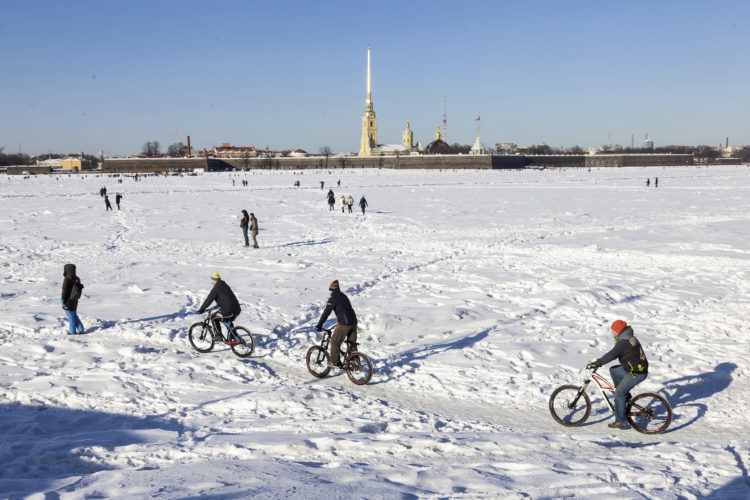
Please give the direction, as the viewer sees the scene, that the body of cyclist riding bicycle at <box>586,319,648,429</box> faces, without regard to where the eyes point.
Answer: to the viewer's left

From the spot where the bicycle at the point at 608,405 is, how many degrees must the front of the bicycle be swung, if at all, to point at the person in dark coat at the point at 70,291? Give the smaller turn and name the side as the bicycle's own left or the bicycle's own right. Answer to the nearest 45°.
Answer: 0° — it already faces them

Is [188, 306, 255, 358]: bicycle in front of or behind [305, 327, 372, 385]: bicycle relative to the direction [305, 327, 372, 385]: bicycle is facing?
in front

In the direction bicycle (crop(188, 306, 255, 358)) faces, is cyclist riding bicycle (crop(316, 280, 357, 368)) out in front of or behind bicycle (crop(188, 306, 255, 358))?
behind

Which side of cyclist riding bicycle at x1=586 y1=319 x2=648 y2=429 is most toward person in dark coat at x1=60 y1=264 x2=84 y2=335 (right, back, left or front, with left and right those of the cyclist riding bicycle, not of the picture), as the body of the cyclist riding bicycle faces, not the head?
front

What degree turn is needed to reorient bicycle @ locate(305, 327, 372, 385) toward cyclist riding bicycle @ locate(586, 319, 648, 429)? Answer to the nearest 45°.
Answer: approximately 180°

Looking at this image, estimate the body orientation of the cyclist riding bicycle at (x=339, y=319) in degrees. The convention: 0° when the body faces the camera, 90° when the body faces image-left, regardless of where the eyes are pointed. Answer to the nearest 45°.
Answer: approximately 135°

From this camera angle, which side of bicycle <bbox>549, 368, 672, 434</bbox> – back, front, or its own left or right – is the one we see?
left

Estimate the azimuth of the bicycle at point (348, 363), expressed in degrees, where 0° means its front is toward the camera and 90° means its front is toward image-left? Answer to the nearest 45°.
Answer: approximately 135°

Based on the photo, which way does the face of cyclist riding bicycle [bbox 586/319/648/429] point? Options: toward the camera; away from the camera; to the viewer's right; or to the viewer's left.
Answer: to the viewer's left

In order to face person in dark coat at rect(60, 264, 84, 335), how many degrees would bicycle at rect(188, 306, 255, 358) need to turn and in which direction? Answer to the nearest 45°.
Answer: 0° — it already faces them
